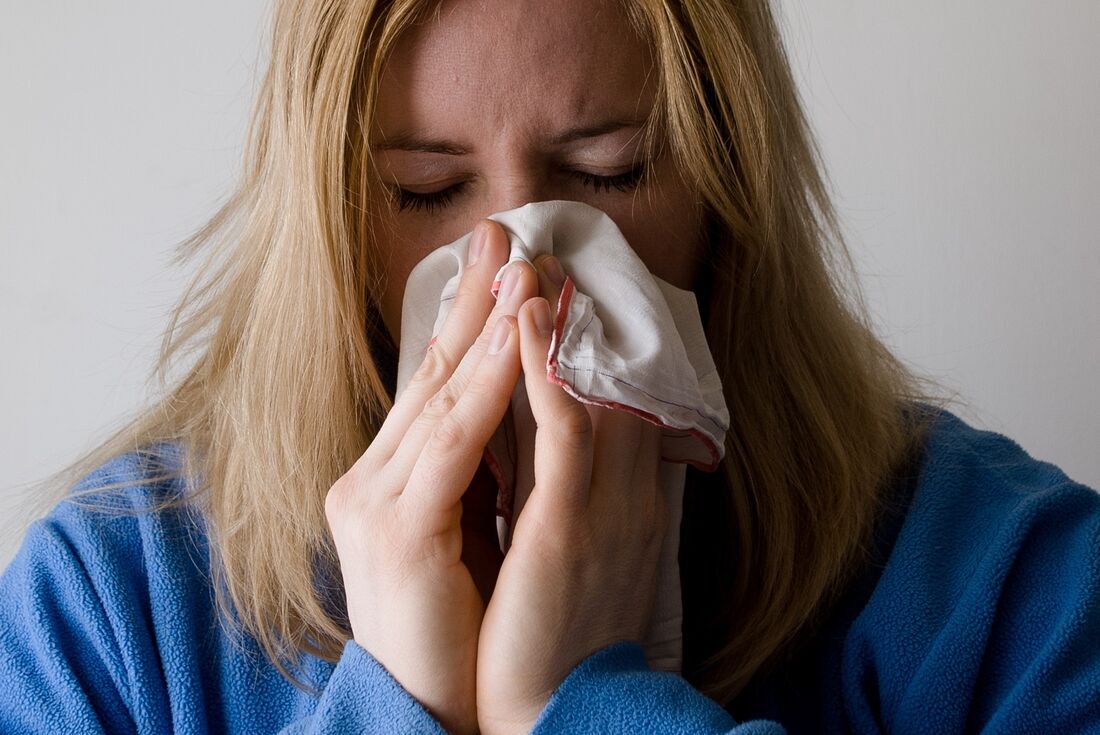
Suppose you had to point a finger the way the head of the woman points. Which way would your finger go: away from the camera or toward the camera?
toward the camera

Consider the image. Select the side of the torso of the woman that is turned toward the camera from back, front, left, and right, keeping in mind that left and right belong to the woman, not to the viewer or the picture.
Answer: front
